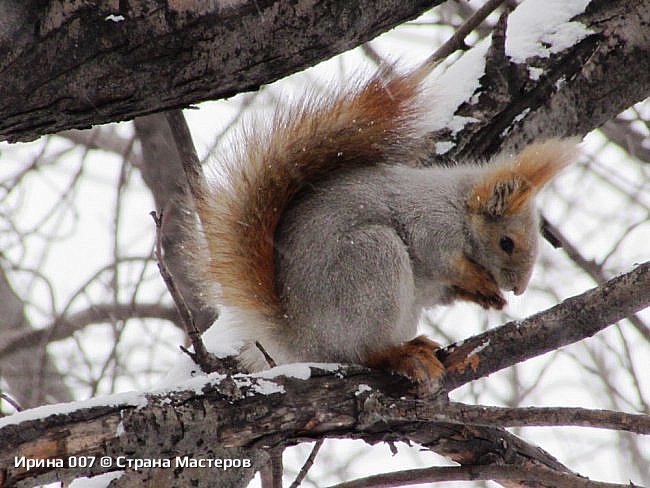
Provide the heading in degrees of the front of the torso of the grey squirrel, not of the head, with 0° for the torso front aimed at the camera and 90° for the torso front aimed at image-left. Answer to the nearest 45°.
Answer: approximately 270°
